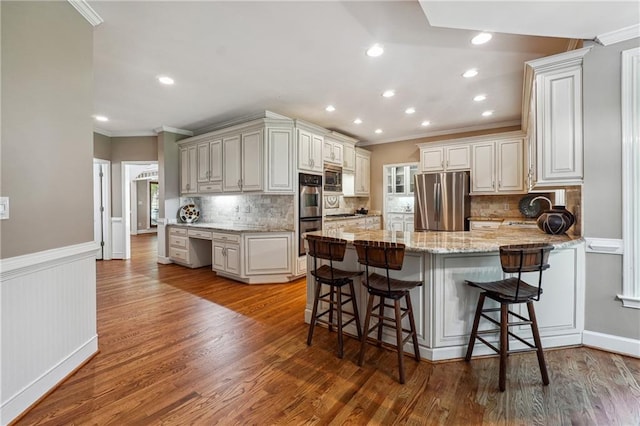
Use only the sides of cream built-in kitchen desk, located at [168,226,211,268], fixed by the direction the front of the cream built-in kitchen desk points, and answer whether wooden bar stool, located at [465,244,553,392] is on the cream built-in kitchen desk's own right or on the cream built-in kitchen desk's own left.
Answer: on the cream built-in kitchen desk's own left

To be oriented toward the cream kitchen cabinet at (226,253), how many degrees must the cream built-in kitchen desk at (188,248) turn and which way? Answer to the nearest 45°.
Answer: approximately 90° to its left

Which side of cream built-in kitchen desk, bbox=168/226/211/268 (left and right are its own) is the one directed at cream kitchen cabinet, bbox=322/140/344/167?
left

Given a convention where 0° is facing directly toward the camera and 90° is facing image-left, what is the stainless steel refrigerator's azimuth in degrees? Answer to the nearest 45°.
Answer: approximately 0°

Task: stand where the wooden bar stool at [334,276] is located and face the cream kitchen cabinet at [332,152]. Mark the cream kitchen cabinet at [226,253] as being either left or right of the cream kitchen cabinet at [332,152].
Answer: left

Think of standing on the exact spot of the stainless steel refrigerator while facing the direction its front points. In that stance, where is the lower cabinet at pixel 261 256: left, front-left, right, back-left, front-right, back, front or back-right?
front-right

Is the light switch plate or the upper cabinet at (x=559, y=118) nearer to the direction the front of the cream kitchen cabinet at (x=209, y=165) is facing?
the light switch plate

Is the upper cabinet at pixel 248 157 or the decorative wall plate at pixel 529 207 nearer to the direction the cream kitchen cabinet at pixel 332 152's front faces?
the decorative wall plate

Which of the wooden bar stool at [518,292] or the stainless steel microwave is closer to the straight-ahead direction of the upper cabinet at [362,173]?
the wooden bar stool

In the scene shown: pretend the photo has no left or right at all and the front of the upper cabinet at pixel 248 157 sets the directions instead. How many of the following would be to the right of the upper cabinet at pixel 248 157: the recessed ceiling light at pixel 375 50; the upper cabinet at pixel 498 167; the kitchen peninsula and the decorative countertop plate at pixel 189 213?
1
